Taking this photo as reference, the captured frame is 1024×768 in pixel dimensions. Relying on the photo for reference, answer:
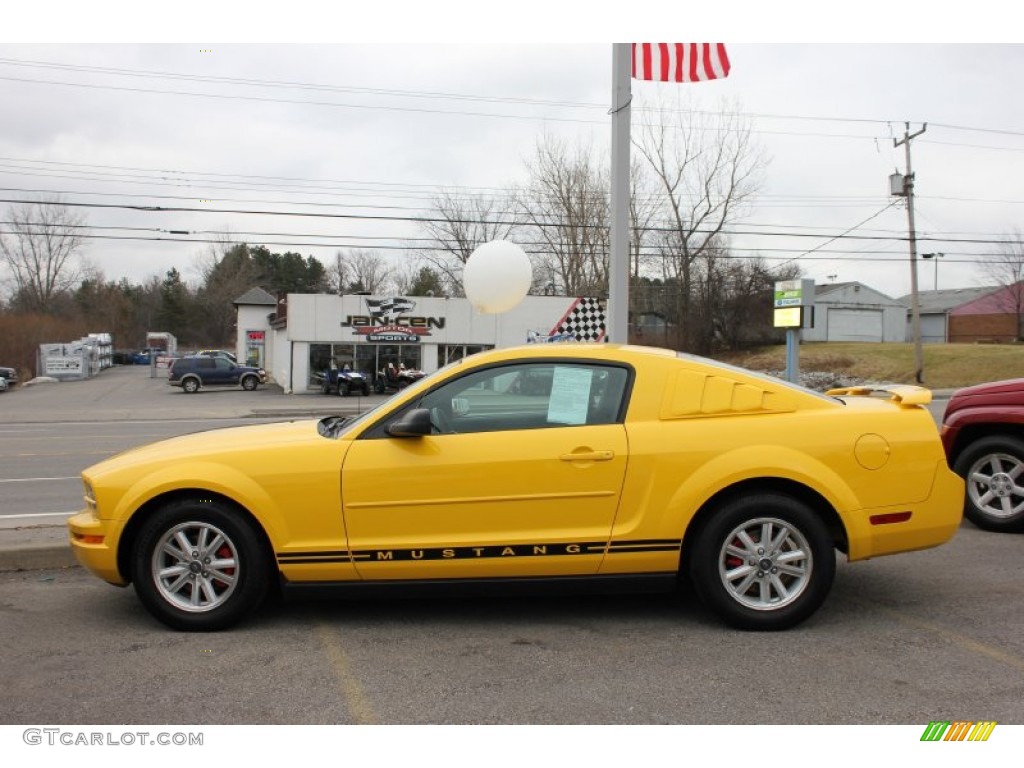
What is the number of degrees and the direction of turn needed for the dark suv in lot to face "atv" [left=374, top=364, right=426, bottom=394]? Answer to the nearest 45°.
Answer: approximately 45° to its right

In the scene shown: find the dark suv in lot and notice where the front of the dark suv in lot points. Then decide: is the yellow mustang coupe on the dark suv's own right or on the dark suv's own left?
on the dark suv's own right

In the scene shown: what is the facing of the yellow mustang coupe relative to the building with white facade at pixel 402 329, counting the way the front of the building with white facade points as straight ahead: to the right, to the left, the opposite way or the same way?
to the right

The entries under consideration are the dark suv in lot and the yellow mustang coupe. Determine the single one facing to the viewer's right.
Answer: the dark suv in lot

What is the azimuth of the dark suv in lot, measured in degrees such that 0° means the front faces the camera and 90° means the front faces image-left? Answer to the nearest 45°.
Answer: approximately 270°

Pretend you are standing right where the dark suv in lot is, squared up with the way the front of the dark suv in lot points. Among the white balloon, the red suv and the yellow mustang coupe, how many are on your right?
3

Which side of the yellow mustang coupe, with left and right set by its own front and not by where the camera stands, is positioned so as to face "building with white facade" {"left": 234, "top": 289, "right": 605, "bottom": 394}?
right

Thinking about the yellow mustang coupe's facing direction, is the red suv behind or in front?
behind

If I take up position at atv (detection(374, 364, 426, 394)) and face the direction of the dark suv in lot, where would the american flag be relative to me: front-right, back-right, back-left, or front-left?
back-left

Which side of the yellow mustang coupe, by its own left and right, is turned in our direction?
left

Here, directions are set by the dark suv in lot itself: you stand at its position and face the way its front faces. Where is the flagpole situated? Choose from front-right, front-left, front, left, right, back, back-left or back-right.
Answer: right

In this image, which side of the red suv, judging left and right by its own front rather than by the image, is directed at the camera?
left
